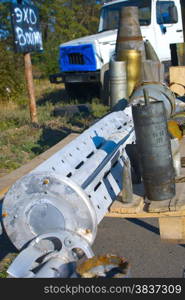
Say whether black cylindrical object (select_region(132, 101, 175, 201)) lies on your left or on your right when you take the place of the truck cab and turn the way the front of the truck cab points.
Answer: on your left

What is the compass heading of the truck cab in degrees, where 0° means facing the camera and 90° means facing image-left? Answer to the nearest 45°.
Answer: approximately 45°
